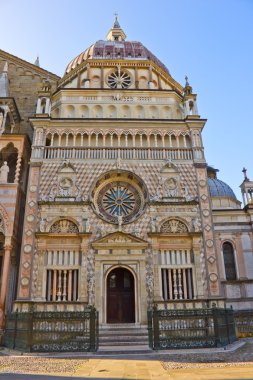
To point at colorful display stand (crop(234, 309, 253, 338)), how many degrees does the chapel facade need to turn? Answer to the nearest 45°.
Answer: approximately 90° to its left

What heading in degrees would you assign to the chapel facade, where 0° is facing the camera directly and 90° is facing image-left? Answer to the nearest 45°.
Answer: approximately 0°
